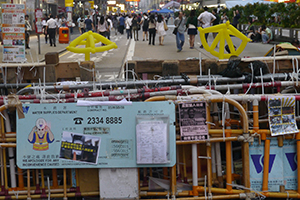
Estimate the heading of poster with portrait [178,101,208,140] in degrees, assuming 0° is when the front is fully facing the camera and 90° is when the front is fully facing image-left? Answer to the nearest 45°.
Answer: approximately 0°

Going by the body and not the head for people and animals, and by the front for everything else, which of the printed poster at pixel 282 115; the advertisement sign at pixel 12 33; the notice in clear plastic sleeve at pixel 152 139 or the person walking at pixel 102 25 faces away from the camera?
the person walking

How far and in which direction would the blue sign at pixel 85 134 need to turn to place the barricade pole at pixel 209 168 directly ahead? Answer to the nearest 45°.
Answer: approximately 90° to its left

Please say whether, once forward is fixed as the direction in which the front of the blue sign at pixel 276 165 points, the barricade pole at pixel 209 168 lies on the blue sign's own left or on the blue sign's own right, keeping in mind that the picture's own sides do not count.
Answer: on the blue sign's own right

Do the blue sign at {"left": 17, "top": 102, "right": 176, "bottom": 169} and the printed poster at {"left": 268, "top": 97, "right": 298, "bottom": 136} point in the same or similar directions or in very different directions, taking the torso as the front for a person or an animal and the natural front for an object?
same or similar directions

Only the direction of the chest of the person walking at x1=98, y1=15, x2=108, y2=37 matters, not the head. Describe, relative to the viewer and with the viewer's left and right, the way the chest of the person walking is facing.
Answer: facing away from the viewer

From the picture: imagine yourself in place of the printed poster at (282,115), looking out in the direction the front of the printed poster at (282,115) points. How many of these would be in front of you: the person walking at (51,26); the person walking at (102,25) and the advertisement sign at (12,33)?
0

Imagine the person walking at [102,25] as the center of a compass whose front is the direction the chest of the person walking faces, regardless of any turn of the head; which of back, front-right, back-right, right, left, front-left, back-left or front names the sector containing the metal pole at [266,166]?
back

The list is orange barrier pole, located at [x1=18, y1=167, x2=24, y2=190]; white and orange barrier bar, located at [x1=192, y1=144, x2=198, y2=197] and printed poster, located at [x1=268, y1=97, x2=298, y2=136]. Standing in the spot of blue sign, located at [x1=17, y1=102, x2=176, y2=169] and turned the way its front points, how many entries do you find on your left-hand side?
2

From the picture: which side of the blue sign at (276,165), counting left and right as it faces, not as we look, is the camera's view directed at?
front
